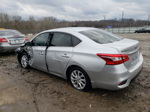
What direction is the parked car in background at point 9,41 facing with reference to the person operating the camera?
facing away from the viewer and to the left of the viewer

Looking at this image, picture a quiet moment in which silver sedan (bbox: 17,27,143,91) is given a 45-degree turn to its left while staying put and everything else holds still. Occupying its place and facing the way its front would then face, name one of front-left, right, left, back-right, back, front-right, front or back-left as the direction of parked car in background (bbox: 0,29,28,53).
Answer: front-right

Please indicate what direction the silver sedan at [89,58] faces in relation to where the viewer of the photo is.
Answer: facing away from the viewer and to the left of the viewer
